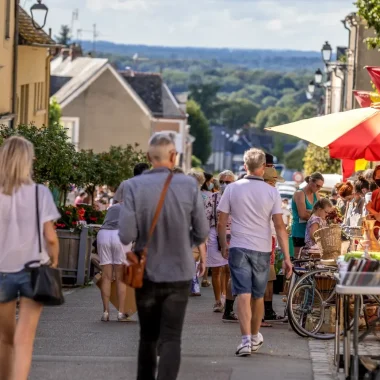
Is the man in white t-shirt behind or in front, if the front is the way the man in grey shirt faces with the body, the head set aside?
in front

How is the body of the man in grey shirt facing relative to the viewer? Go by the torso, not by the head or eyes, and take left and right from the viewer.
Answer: facing away from the viewer

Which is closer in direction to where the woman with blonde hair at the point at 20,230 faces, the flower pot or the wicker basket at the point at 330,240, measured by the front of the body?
the flower pot

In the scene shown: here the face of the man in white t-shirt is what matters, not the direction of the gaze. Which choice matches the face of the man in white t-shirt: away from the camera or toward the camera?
away from the camera

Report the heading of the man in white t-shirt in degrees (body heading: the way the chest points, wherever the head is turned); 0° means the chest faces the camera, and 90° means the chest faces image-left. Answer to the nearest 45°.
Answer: approximately 180°

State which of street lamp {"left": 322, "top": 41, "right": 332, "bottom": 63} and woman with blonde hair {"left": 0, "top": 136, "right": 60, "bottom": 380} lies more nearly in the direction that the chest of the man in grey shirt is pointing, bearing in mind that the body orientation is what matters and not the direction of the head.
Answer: the street lamp

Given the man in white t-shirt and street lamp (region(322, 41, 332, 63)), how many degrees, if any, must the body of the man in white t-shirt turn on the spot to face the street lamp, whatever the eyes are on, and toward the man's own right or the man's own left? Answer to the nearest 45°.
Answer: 0° — they already face it

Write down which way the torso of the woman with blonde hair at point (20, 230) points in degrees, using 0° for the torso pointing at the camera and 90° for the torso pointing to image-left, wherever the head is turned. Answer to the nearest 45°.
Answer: approximately 180°

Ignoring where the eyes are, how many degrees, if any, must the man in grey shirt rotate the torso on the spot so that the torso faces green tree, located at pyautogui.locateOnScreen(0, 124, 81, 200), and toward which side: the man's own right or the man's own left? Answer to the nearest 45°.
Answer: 0° — they already face it

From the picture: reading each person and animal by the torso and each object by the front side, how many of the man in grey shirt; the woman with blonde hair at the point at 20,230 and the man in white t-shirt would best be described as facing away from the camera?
3

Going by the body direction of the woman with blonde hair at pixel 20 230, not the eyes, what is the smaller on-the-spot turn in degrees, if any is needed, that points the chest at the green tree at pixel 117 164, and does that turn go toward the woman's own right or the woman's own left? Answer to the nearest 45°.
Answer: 0° — they already face it

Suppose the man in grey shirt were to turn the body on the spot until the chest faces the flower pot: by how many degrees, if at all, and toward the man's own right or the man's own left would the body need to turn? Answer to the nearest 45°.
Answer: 0° — they already face it
